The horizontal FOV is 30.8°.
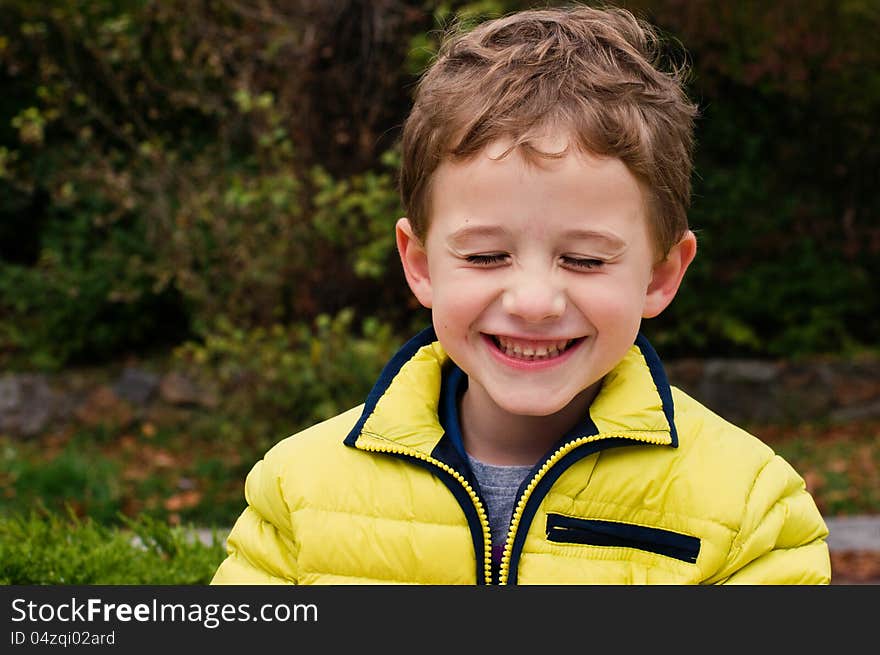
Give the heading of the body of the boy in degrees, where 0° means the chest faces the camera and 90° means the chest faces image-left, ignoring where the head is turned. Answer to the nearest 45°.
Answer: approximately 0°

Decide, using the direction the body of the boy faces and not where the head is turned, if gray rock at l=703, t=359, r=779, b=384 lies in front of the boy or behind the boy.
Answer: behind

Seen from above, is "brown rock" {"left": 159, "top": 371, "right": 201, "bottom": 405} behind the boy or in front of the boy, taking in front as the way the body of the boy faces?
behind

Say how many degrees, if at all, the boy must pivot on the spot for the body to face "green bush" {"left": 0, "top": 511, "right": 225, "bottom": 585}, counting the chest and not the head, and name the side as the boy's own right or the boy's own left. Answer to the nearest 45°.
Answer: approximately 135° to the boy's own right

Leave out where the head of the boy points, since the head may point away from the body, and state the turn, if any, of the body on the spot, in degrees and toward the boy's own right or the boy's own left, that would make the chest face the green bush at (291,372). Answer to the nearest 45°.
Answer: approximately 180°

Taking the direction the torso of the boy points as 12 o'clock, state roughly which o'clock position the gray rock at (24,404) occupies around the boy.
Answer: The gray rock is roughly at 5 o'clock from the boy.
